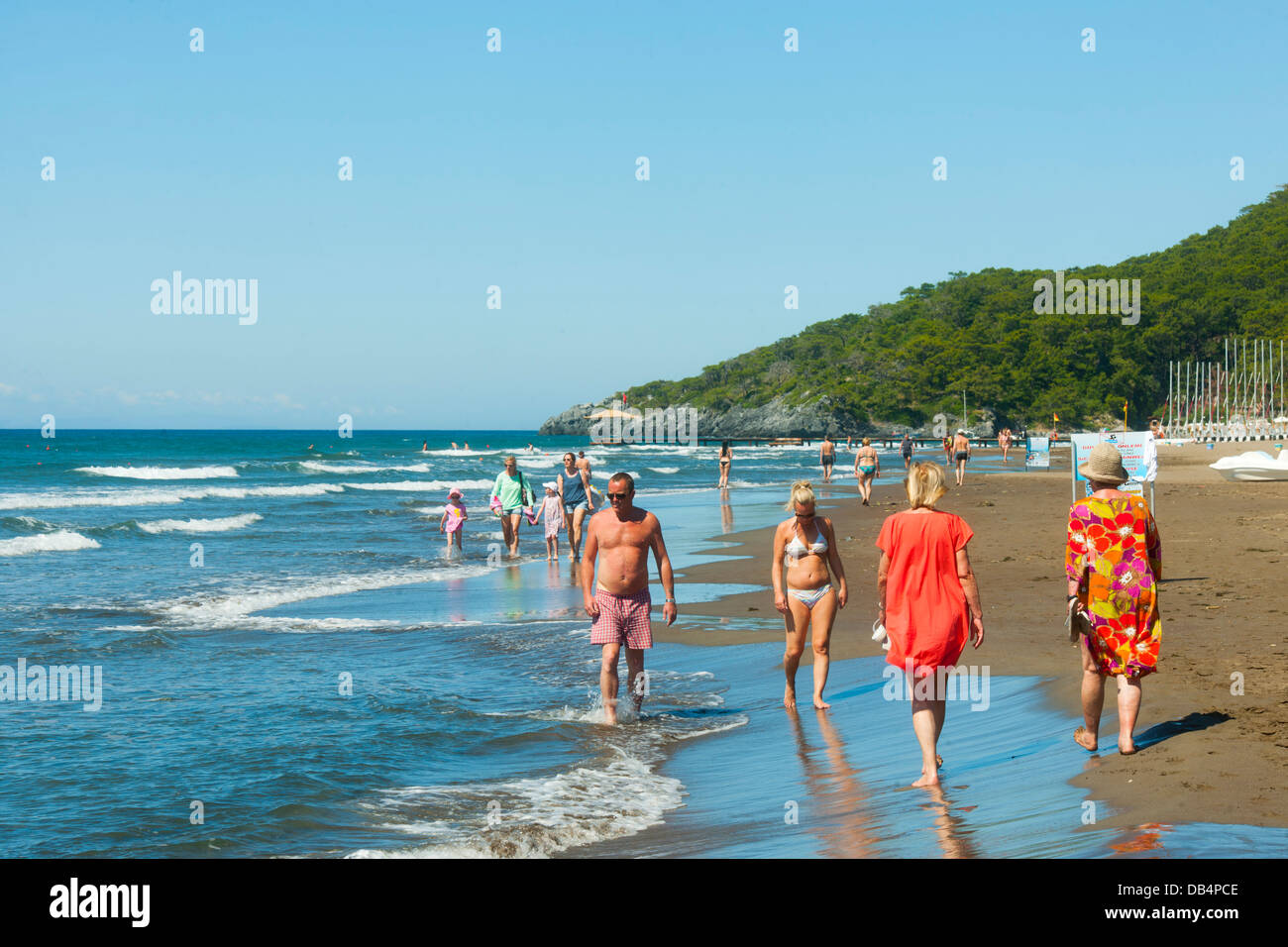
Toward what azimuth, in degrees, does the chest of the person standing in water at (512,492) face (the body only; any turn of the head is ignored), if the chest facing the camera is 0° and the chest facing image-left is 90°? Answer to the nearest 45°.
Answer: approximately 0°

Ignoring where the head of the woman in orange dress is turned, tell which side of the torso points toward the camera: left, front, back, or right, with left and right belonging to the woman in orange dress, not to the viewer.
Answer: back

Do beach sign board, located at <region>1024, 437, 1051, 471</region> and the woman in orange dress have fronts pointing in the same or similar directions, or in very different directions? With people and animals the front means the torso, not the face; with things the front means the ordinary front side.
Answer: very different directions

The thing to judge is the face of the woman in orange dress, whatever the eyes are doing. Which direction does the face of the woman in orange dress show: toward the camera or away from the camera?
away from the camera

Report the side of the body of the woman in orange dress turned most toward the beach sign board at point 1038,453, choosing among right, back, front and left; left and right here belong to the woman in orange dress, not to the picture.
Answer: front

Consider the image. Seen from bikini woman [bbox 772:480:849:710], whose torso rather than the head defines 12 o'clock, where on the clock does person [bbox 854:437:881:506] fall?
The person is roughly at 6 o'clock from the bikini woman.

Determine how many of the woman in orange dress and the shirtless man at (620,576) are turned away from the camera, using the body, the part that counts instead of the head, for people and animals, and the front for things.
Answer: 1
